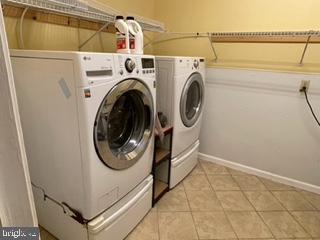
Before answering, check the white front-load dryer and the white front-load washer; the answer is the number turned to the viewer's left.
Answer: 0

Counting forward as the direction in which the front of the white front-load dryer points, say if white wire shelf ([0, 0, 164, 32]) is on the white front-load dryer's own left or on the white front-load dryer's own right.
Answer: on the white front-load dryer's own right

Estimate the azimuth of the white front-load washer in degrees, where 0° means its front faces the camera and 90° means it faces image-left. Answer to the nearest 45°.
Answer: approximately 315°

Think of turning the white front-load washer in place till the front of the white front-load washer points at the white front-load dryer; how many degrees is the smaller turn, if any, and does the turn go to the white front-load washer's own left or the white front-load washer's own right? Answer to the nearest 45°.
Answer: approximately 90° to the white front-load washer's own left

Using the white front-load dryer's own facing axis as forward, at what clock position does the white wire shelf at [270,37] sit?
The white wire shelf is roughly at 10 o'clock from the white front-load dryer.

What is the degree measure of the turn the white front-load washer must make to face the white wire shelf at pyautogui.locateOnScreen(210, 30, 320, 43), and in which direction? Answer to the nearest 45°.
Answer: approximately 45° to its left

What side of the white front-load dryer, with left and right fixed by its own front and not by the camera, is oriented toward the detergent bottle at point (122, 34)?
right

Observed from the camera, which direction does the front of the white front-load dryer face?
facing the viewer and to the right of the viewer
